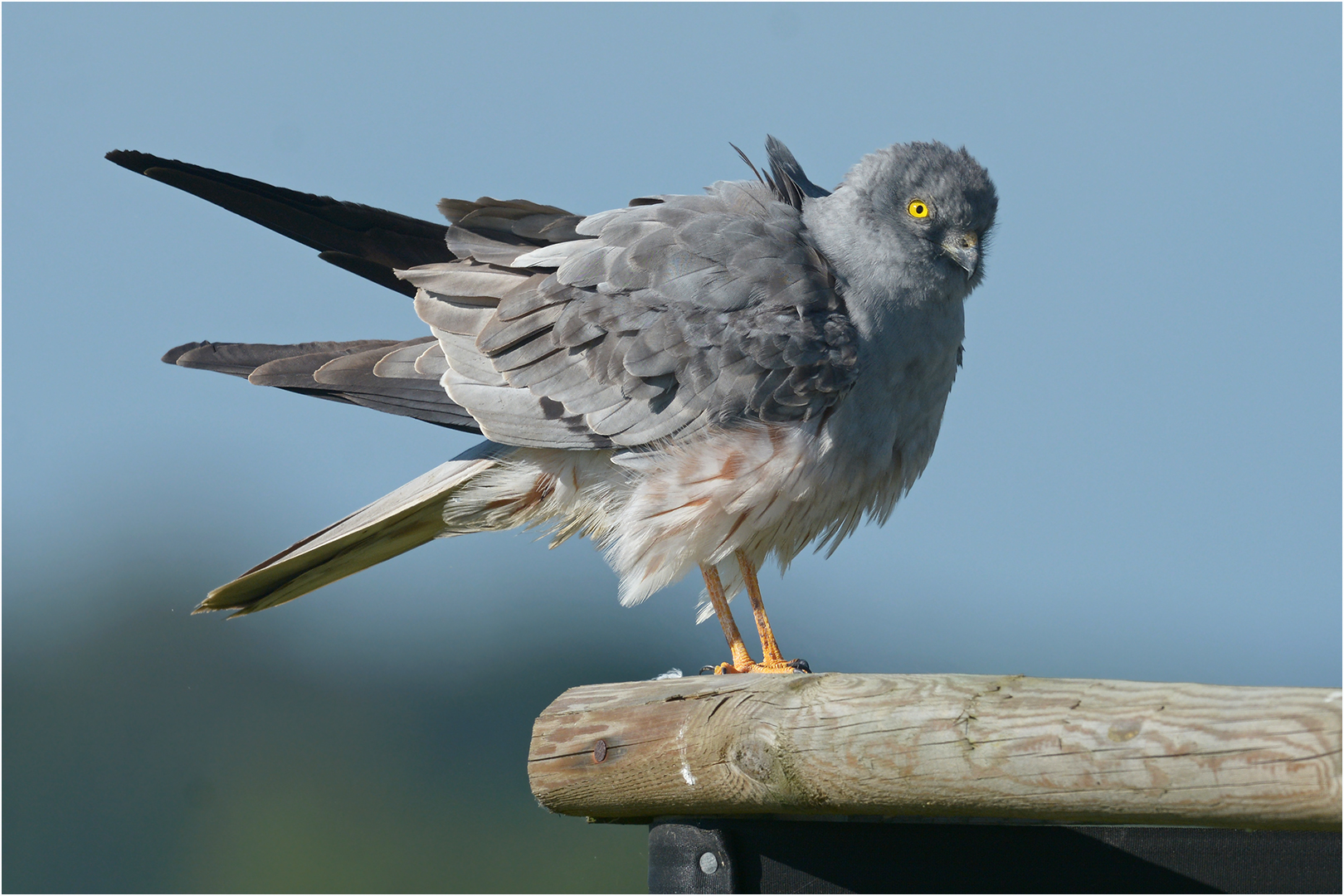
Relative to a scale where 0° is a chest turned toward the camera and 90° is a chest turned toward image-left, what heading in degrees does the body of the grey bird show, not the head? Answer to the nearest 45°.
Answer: approximately 270°
